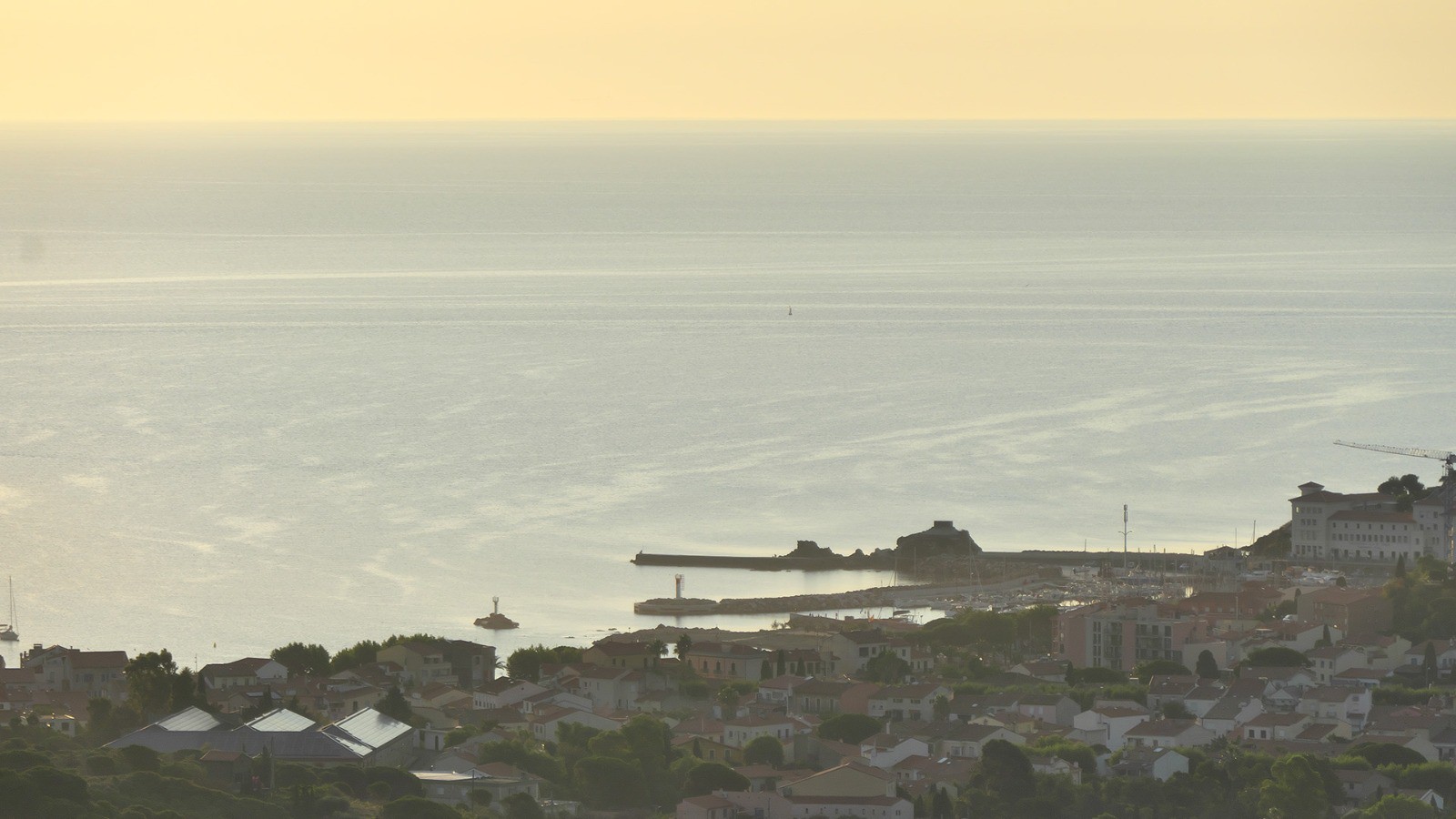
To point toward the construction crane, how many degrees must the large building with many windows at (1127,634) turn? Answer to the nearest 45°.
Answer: approximately 135° to its left

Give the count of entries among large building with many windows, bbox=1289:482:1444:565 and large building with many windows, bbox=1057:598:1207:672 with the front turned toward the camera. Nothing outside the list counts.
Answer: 2

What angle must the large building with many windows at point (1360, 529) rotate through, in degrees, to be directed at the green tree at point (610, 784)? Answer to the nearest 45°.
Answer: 0° — it already faces it

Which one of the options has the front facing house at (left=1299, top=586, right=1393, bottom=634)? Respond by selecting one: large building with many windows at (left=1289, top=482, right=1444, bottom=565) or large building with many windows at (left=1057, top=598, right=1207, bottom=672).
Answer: large building with many windows at (left=1289, top=482, right=1444, bottom=565)

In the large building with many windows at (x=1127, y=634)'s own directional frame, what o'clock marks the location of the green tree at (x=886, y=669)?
The green tree is roughly at 2 o'clock from the large building with many windows.

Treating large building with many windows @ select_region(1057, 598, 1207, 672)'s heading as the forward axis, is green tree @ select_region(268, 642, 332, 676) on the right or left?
on its right

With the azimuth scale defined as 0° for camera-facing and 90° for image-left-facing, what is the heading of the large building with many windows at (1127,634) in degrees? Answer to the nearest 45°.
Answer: approximately 0°

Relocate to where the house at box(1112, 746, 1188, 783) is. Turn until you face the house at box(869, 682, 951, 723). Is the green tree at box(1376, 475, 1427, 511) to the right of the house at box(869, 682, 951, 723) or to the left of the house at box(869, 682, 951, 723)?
right
